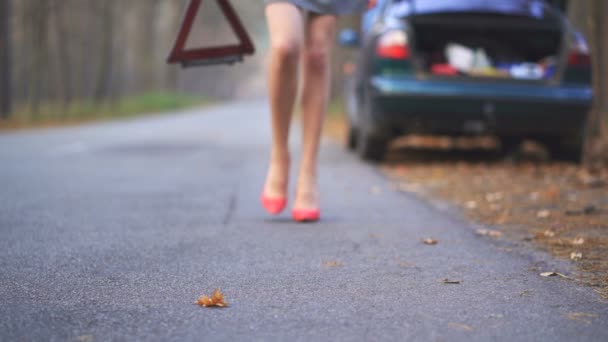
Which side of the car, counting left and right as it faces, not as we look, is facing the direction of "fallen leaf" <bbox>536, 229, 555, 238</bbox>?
back

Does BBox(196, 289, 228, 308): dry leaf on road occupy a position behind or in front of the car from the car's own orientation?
behind

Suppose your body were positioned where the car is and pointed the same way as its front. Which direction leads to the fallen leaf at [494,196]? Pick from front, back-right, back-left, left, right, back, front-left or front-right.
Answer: back

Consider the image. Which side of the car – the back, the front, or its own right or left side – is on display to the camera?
back

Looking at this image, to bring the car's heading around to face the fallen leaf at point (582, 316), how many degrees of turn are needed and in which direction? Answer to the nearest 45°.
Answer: approximately 180°

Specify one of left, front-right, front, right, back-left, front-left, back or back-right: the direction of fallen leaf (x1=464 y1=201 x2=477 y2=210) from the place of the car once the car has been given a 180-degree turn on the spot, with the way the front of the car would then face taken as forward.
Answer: front

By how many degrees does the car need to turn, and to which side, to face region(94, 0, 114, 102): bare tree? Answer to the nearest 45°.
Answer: approximately 45° to its left

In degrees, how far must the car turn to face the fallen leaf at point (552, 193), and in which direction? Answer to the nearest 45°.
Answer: approximately 180°

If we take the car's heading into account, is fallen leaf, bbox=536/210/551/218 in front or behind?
behind

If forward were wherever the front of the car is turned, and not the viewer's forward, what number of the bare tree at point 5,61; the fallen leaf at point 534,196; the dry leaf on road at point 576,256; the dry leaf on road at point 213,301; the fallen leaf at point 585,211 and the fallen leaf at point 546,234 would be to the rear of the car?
5

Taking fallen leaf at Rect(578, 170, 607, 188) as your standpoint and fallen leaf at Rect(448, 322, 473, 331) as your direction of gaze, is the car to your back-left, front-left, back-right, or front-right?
back-right

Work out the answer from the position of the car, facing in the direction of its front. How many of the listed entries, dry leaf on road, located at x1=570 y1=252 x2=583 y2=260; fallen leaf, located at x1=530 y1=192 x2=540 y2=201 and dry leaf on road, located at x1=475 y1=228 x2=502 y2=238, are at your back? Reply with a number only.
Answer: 3

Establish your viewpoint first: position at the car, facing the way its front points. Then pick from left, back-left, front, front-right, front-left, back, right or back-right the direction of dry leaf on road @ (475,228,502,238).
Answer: back

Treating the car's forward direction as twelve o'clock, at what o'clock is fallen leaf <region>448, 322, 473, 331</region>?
The fallen leaf is roughly at 6 o'clock from the car.

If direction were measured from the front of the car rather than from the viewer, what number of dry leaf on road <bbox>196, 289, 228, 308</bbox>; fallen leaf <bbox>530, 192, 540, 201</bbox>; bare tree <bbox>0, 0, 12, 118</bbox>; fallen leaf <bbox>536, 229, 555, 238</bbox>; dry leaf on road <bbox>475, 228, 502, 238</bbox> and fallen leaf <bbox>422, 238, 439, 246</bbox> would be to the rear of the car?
5
